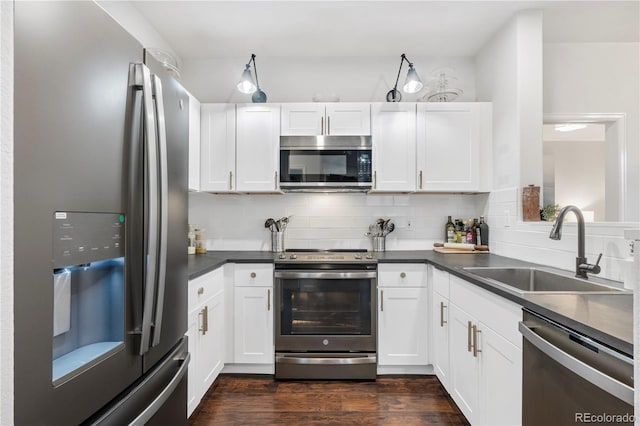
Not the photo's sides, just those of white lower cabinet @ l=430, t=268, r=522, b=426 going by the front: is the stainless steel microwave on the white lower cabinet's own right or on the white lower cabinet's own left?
on the white lower cabinet's own right

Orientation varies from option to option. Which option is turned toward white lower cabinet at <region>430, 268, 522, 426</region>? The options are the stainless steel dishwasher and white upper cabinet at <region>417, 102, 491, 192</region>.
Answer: the white upper cabinet

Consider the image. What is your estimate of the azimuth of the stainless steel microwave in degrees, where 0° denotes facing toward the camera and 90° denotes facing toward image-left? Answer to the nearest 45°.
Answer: approximately 0°

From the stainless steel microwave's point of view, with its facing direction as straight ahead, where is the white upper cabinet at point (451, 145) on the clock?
The white upper cabinet is roughly at 9 o'clock from the stainless steel microwave.

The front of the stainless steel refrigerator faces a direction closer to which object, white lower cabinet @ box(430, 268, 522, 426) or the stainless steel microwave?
the white lower cabinet

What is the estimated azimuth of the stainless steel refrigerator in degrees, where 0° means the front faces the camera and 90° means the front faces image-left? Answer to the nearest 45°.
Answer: approximately 315°

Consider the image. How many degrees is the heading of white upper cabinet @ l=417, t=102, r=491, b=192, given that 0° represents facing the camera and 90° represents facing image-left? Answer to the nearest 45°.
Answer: approximately 0°
